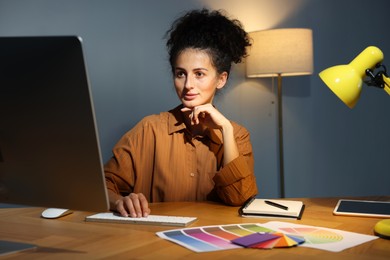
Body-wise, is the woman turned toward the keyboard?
yes

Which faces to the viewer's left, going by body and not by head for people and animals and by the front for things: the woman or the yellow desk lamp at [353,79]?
the yellow desk lamp

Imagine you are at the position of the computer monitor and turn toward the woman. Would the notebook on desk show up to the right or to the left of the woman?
right

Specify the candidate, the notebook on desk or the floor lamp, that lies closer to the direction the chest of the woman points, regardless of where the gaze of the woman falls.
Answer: the notebook on desk

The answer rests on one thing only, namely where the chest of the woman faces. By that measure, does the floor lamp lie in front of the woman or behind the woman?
behind

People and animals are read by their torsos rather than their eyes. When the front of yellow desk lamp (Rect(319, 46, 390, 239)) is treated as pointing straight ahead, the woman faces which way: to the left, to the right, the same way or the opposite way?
to the left

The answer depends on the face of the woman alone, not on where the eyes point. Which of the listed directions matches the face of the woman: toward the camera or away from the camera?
toward the camera

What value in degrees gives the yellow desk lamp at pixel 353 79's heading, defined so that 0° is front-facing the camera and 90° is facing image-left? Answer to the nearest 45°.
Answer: approximately 90°

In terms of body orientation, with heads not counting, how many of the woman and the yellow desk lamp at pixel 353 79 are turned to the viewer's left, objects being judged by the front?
1

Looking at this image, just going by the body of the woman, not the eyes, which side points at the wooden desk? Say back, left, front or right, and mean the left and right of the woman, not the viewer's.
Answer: front

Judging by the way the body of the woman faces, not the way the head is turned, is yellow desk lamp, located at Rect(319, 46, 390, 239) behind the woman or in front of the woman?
in front

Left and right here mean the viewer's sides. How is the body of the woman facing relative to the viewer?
facing the viewer
